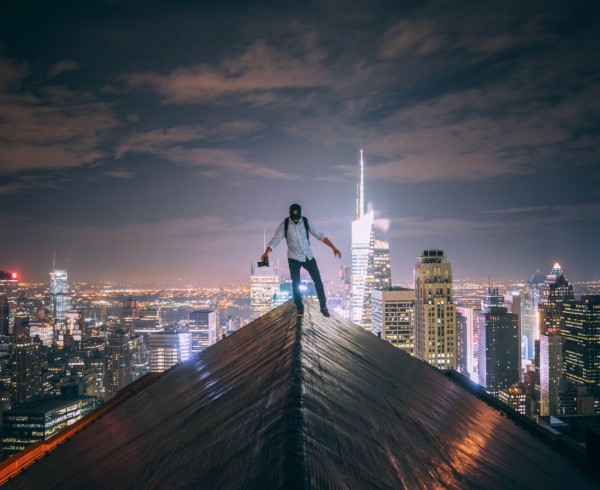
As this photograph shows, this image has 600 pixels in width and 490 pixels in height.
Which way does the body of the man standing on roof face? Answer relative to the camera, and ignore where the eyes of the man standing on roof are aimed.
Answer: toward the camera
